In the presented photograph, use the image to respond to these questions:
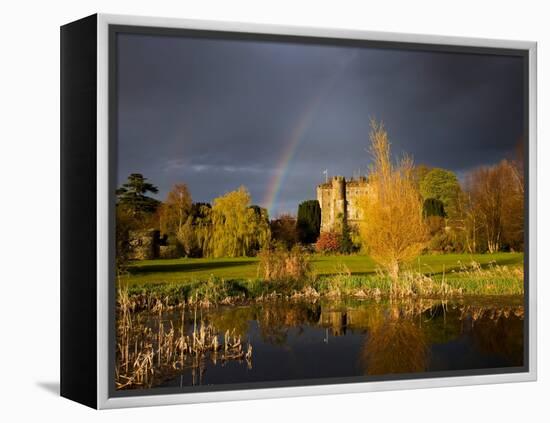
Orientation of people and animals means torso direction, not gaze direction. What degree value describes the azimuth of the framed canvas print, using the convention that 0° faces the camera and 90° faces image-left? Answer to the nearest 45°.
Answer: approximately 315°
